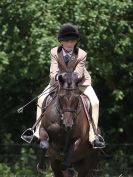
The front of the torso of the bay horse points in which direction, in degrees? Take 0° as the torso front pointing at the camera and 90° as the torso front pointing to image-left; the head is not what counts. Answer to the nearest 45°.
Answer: approximately 0°

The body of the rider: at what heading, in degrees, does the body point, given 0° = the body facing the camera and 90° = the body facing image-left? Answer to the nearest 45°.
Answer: approximately 0°
